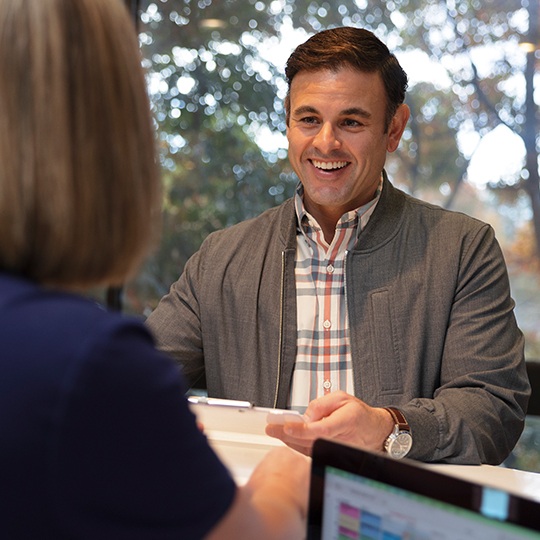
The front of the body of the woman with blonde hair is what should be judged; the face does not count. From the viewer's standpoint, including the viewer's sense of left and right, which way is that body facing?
facing away from the viewer and to the right of the viewer

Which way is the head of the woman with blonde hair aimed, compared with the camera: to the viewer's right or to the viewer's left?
to the viewer's right

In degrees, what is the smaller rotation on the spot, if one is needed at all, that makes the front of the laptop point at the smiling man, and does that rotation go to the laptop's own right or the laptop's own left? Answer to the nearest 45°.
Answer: approximately 135° to the laptop's own right

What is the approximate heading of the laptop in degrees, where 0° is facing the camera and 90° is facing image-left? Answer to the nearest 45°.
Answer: approximately 45°

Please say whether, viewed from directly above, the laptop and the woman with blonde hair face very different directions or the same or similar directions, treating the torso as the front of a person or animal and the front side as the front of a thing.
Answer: very different directions

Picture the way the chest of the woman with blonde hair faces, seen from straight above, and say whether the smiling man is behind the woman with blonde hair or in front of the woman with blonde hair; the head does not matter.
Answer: in front

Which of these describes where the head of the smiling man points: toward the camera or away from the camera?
toward the camera
